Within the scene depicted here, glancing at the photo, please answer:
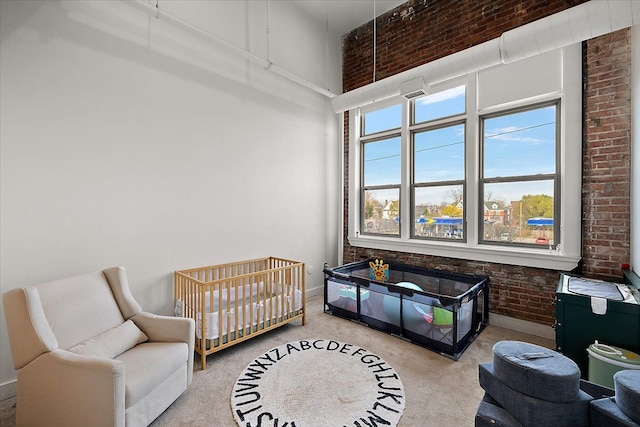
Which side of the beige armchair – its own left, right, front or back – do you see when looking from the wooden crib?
left

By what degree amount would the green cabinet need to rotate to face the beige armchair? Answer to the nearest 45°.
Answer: approximately 45° to its left

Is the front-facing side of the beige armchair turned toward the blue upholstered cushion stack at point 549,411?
yes

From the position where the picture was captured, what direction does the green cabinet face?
facing to the left of the viewer

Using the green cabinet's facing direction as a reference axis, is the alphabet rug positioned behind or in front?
in front

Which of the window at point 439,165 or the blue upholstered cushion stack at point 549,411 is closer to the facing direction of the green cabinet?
the window
